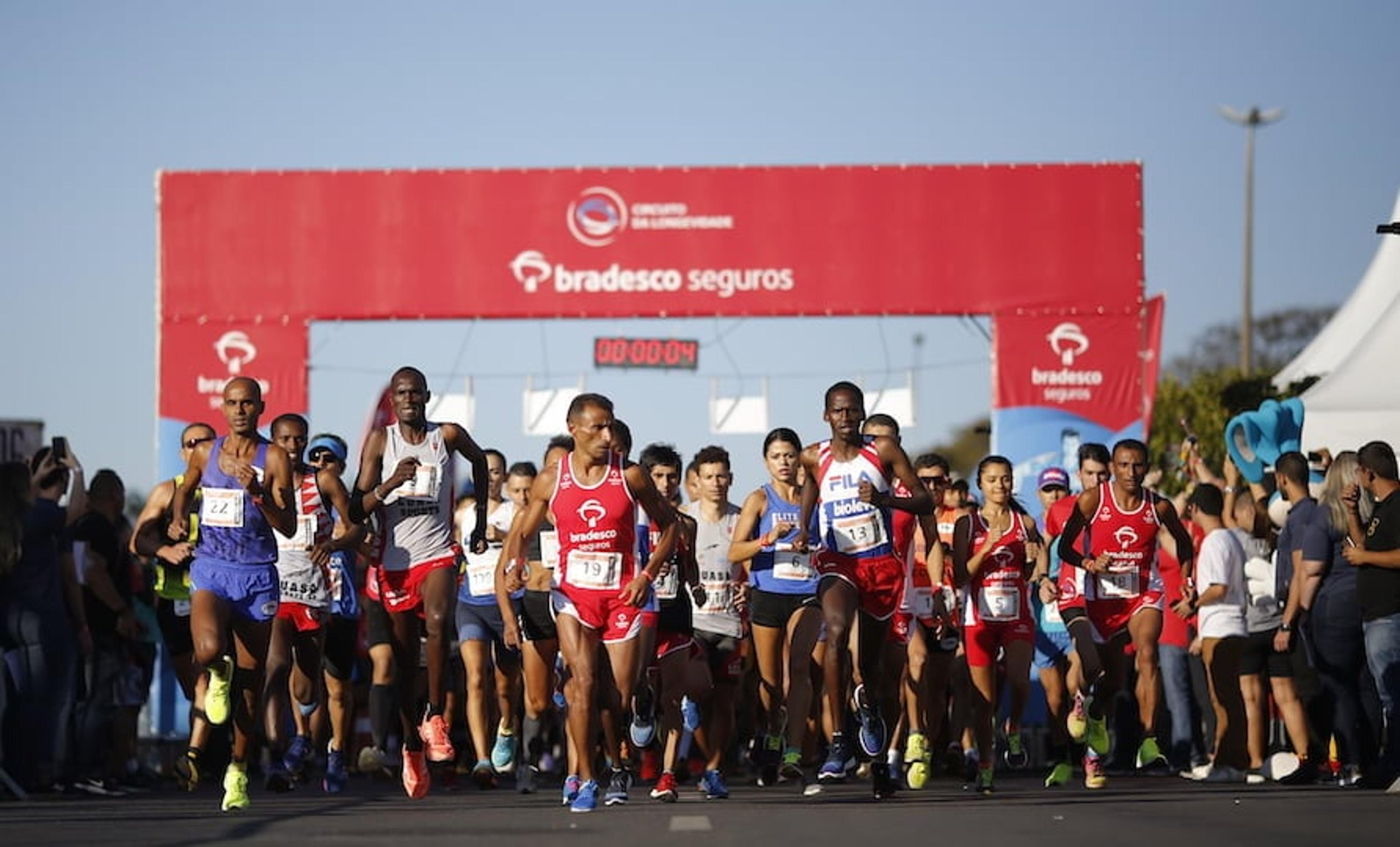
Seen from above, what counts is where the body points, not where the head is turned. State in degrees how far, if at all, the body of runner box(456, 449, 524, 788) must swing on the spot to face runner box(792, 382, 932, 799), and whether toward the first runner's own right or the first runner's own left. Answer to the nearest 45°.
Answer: approximately 45° to the first runner's own left

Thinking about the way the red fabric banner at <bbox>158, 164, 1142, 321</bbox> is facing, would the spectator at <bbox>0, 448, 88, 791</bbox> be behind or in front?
in front

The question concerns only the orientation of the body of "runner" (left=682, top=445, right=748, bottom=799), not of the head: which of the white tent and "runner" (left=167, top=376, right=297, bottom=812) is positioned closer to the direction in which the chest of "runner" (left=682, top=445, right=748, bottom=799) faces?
the runner

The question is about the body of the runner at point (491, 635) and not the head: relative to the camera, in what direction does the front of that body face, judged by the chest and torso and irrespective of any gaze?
toward the camera

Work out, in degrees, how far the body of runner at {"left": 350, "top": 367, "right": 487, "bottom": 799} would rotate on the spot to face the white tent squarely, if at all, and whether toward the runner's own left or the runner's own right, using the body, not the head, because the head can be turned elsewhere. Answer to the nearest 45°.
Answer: approximately 135° to the runner's own left

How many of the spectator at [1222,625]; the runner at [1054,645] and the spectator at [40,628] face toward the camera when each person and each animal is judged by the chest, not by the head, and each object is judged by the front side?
1

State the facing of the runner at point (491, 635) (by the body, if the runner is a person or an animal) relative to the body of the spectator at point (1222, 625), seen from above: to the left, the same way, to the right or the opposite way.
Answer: to the left

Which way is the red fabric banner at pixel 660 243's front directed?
toward the camera

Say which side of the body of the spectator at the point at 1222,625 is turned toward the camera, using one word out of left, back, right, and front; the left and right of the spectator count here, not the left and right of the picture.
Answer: left

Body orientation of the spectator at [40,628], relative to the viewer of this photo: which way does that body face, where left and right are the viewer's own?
facing away from the viewer and to the right of the viewer

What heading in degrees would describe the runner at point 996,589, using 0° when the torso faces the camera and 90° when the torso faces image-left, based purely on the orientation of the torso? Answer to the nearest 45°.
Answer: approximately 0°
